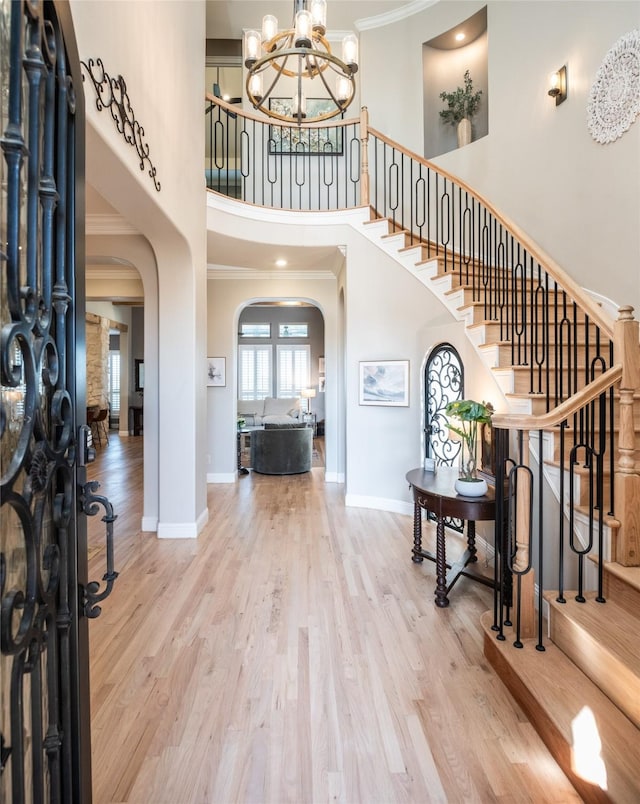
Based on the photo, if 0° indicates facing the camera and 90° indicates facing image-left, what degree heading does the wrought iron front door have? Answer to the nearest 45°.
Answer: approximately 270°

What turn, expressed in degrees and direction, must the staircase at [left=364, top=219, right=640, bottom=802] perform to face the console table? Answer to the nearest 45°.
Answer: approximately 90° to its right

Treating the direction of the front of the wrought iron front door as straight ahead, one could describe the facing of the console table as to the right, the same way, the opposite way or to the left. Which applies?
the opposite way

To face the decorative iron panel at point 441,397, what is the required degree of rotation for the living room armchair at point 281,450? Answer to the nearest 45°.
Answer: approximately 135° to its right

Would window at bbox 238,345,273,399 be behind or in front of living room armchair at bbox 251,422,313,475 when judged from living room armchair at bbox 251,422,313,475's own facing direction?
in front

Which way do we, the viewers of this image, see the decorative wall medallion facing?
facing the viewer and to the left of the viewer

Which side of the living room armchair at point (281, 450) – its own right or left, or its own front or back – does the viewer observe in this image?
back

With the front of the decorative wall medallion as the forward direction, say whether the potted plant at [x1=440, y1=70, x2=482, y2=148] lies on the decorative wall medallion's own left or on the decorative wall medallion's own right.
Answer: on the decorative wall medallion's own right
